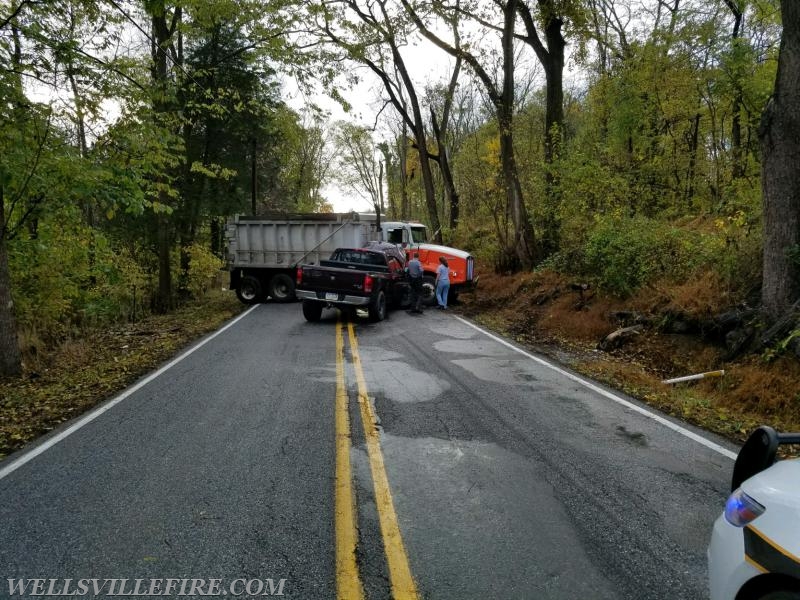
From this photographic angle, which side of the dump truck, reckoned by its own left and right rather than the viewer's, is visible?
right

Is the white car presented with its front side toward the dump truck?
yes

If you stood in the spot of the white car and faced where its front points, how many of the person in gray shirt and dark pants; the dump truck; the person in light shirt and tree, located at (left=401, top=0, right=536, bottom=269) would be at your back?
0

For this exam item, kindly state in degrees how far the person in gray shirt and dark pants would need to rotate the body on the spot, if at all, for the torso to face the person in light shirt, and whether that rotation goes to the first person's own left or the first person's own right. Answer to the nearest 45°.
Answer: approximately 45° to the first person's own right

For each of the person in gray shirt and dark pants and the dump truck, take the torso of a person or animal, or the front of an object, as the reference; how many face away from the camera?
1

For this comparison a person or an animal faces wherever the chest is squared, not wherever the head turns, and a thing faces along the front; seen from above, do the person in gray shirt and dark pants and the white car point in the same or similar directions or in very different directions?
same or similar directions

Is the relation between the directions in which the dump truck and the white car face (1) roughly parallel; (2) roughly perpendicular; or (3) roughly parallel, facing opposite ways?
roughly perpendicular

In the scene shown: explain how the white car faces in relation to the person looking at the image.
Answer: facing away from the viewer and to the left of the viewer

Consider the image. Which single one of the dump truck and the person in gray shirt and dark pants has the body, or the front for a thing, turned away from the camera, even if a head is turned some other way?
the person in gray shirt and dark pants

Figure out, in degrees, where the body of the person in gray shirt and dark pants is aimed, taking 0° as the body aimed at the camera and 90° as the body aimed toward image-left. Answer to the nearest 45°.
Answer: approximately 180°

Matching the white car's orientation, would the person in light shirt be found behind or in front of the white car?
in front

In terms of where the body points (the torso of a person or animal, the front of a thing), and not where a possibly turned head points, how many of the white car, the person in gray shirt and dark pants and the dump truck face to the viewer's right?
1

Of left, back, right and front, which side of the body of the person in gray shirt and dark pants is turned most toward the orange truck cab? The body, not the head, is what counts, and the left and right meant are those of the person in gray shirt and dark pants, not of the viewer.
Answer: front

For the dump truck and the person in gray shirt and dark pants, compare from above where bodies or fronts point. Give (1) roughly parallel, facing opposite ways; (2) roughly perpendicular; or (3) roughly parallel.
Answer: roughly perpendicular
